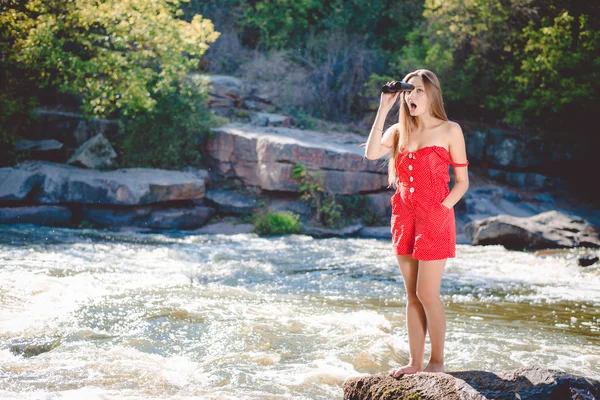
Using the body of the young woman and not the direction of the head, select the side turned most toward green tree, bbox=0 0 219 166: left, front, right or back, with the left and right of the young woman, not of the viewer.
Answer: right

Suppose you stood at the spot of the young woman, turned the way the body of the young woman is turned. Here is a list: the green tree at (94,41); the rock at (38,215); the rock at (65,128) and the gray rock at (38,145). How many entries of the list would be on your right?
4

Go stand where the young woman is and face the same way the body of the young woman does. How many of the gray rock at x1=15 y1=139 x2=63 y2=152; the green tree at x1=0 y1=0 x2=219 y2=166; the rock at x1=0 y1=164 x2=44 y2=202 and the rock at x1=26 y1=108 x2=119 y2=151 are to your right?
4

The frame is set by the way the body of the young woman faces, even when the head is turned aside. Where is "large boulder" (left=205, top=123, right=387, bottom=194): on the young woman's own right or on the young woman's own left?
on the young woman's own right

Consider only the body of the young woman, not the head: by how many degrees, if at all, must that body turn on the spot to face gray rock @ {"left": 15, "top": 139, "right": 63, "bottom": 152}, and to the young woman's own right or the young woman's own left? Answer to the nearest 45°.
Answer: approximately 90° to the young woman's own right

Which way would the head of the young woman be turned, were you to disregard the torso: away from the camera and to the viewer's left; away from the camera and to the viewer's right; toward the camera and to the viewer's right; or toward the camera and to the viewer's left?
toward the camera and to the viewer's left

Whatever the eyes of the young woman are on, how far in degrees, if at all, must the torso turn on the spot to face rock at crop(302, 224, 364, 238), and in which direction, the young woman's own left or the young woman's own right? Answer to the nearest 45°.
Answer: approximately 135° to the young woman's own right

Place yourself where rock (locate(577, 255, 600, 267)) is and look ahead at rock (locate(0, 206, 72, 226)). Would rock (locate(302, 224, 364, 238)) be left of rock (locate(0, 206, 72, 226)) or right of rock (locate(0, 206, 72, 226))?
right

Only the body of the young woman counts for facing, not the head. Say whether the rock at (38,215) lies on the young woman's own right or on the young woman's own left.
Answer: on the young woman's own right

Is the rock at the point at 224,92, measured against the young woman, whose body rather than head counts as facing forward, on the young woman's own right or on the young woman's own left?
on the young woman's own right

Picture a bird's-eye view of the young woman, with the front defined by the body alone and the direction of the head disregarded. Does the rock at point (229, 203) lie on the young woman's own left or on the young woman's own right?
on the young woman's own right

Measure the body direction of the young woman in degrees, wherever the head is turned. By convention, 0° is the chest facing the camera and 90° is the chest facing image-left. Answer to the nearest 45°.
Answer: approximately 45°
